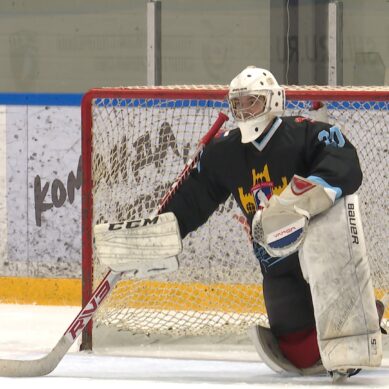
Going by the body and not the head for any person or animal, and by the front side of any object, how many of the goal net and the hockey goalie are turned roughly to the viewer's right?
0

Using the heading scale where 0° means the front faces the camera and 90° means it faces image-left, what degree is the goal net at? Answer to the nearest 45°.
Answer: approximately 0°

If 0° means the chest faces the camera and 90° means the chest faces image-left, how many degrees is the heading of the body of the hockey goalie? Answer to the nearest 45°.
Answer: approximately 45°
